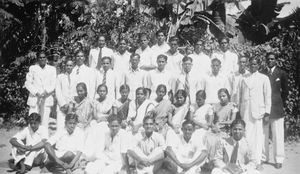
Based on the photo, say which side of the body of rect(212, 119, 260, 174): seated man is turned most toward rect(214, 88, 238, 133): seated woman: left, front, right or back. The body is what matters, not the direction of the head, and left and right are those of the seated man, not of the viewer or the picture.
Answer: back

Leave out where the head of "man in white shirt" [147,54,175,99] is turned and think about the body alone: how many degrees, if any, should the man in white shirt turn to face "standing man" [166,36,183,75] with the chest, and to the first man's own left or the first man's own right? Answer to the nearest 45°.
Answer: approximately 135° to the first man's own left

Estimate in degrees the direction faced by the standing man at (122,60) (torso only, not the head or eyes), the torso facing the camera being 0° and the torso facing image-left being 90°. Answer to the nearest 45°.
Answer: approximately 0°

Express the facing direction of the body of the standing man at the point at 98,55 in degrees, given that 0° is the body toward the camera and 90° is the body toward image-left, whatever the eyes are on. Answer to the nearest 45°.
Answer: approximately 0°

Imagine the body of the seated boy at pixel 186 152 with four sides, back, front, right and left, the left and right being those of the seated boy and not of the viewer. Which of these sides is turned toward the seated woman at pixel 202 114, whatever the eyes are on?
back

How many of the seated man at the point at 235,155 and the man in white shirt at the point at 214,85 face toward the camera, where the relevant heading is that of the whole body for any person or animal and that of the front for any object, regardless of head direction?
2

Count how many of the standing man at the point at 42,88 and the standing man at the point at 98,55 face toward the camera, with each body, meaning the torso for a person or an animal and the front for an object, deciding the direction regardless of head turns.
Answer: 2

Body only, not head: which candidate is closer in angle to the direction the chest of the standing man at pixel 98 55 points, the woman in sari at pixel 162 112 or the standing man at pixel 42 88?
the woman in sari

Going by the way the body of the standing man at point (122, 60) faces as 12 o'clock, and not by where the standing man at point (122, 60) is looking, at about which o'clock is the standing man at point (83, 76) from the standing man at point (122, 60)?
the standing man at point (83, 76) is roughly at 2 o'clock from the standing man at point (122, 60).
